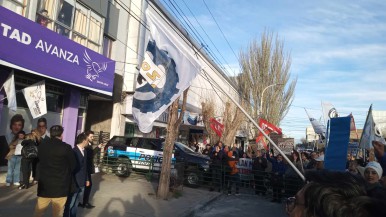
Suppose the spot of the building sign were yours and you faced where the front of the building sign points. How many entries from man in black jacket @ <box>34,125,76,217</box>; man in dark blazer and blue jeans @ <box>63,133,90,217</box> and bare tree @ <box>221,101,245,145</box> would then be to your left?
1

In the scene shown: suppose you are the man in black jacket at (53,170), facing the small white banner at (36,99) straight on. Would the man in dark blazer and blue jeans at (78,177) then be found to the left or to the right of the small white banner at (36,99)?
right

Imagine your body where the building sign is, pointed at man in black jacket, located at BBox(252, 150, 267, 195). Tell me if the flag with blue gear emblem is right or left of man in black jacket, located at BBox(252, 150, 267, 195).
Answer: right

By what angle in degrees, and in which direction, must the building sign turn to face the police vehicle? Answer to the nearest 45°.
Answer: approximately 45° to its left

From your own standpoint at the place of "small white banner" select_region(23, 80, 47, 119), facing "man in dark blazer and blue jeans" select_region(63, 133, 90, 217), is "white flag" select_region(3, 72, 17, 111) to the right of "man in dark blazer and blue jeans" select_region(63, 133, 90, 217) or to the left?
right
